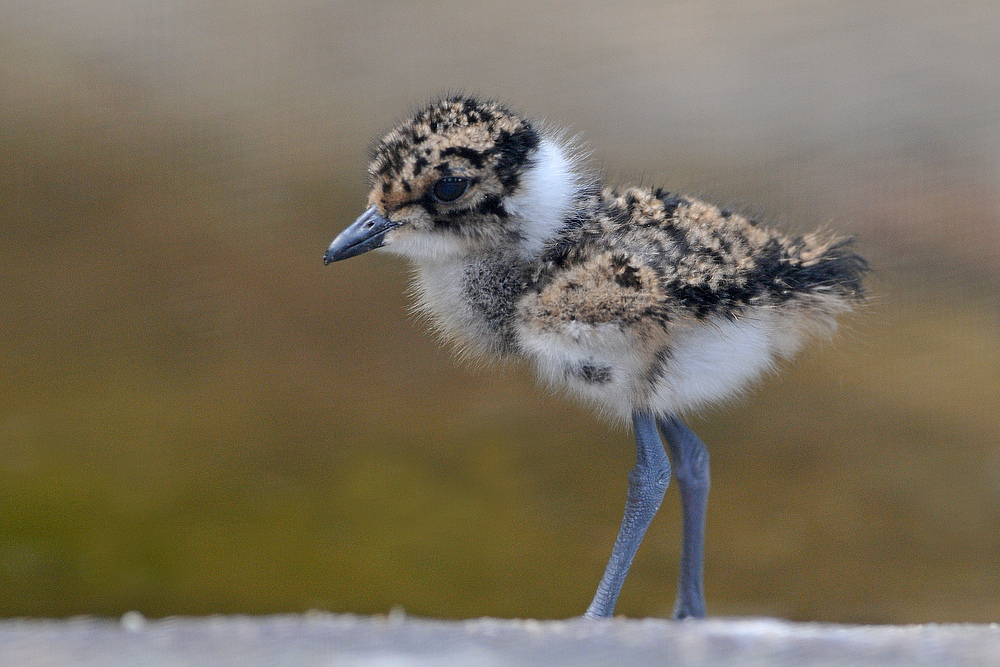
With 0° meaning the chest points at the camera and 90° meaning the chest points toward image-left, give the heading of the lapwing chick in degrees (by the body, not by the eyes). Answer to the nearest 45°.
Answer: approximately 90°
